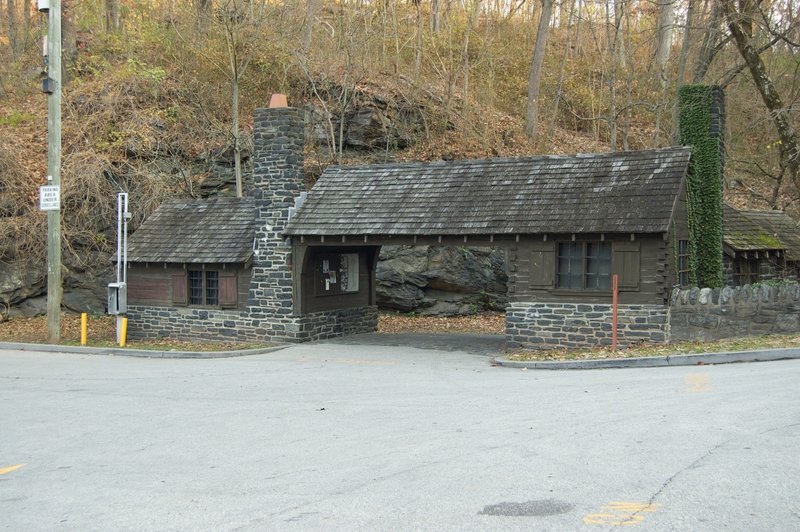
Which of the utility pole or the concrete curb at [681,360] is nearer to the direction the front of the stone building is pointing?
the concrete curb

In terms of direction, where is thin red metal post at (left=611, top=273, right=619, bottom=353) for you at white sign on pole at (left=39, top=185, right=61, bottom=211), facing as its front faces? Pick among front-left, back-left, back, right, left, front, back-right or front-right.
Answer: front-left

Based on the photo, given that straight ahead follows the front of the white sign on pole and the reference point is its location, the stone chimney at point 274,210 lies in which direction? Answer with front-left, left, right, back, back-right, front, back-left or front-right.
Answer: left

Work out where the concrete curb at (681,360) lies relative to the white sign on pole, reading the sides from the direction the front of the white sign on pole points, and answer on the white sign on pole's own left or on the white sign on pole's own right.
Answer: on the white sign on pole's own left

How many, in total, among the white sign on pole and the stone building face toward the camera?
2

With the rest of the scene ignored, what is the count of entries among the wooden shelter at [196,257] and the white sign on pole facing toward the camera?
2

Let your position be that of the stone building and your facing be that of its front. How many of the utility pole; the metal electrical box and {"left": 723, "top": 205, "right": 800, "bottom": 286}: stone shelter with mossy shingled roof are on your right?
2

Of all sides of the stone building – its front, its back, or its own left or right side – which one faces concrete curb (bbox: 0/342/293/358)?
right

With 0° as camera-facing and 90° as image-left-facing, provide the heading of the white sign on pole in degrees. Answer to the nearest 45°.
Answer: approximately 0°

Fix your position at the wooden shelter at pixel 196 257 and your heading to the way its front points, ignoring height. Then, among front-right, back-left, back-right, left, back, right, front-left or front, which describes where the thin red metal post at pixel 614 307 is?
front-left
